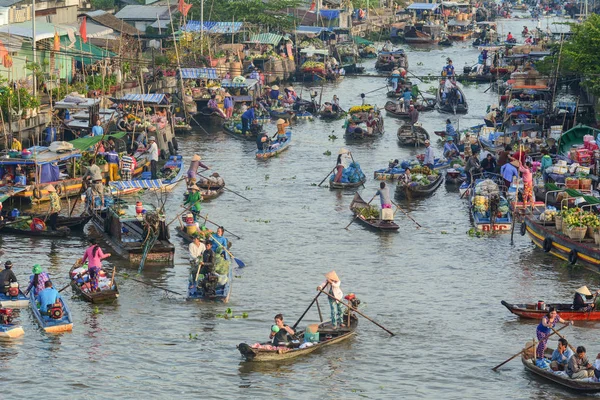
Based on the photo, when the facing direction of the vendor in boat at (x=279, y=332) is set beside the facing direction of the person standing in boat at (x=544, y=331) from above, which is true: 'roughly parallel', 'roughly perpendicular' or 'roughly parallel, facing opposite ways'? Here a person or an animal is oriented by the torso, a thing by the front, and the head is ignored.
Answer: roughly perpendicular

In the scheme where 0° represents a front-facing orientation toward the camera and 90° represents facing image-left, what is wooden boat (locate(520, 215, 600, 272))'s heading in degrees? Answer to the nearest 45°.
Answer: approximately 135°

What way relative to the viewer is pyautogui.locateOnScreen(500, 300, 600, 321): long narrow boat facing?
to the viewer's left

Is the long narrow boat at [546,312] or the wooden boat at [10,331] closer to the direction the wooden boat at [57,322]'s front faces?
the wooden boat
